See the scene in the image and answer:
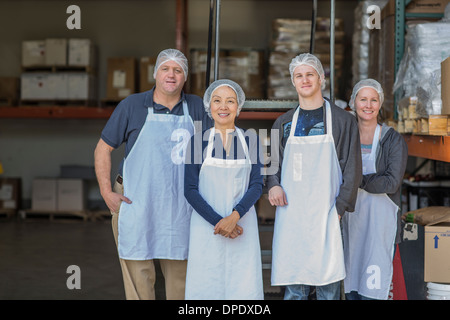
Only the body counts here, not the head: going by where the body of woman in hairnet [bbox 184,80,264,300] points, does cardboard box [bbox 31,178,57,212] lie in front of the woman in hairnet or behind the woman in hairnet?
behind

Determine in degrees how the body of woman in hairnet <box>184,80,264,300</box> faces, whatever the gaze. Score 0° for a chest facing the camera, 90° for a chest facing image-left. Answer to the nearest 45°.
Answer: approximately 0°

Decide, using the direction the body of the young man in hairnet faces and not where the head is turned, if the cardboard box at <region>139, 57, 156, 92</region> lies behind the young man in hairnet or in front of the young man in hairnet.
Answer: behind

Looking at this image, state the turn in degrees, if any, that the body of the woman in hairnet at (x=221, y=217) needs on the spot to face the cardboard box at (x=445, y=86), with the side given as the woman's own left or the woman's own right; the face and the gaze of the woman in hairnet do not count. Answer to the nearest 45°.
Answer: approximately 90° to the woman's own left

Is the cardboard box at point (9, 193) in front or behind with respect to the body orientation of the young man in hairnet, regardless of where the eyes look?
behind

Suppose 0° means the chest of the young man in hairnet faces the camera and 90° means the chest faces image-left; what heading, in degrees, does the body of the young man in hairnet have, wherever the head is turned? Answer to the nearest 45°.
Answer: approximately 0°

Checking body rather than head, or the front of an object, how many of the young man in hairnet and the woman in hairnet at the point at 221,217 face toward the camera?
2

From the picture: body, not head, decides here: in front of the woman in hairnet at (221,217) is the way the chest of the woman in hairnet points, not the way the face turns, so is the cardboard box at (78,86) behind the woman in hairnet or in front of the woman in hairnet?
behind

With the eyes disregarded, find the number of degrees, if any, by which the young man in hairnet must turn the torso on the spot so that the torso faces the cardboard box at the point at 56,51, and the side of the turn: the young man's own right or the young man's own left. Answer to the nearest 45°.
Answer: approximately 135° to the young man's own right
